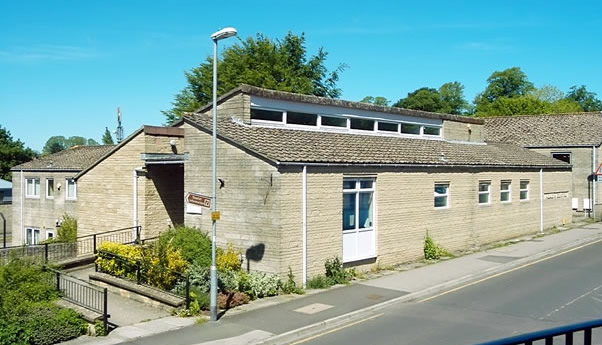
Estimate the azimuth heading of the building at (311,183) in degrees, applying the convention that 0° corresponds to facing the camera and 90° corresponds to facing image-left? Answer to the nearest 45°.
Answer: approximately 315°

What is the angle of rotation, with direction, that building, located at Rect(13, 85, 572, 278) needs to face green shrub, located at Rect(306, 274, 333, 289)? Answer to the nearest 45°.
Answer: approximately 45° to its right

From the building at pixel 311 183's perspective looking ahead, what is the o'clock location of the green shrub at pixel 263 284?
The green shrub is roughly at 2 o'clock from the building.

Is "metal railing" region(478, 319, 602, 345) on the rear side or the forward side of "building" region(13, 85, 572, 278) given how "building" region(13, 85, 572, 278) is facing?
on the forward side

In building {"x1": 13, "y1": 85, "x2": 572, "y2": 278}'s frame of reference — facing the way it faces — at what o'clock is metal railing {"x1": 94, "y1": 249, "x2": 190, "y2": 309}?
The metal railing is roughly at 3 o'clock from the building.

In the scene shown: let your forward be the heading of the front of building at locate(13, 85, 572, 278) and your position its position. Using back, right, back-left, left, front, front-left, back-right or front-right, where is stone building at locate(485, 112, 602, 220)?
left

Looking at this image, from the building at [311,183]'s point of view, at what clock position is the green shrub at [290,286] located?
The green shrub is roughly at 2 o'clock from the building.

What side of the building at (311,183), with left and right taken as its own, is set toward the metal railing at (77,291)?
right

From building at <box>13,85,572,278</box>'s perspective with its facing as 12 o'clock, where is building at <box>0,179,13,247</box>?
building at <box>0,179,13,247</box> is roughly at 6 o'clock from building at <box>13,85,572,278</box>.
